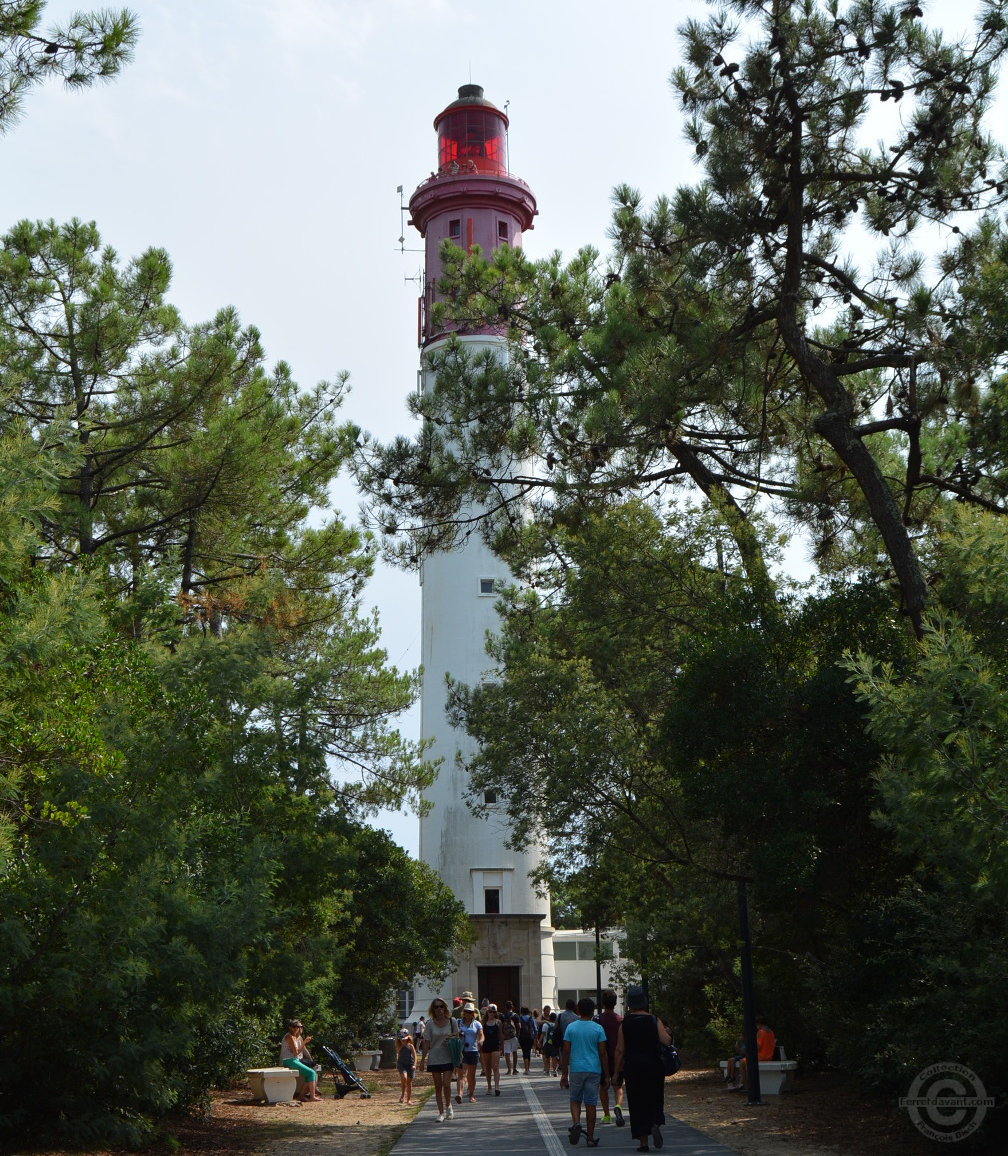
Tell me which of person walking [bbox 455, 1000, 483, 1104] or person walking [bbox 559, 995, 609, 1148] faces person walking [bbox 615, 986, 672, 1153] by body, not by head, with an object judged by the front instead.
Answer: person walking [bbox 455, 1000, 483, 1104]

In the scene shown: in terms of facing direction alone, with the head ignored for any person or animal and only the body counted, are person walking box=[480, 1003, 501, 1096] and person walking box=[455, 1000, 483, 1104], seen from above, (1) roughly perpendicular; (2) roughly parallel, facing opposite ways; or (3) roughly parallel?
roughly parallel

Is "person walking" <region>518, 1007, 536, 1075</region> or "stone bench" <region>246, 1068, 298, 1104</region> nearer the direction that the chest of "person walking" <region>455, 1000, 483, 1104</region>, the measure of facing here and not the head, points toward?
the stone bench

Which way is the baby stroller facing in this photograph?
to the viewer's right

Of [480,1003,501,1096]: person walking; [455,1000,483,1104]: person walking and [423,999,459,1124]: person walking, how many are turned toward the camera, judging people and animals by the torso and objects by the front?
3

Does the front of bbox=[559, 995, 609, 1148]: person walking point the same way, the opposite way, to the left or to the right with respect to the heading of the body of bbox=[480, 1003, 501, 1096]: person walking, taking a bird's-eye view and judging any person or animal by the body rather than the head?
the opposite way

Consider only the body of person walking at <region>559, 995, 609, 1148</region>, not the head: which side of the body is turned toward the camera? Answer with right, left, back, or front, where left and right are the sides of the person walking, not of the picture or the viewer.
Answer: back

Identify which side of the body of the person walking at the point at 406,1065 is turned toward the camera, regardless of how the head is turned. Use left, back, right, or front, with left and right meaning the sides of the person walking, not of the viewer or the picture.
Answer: front

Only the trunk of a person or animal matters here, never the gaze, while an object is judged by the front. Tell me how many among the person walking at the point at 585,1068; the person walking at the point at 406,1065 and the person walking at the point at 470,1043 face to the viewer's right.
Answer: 0

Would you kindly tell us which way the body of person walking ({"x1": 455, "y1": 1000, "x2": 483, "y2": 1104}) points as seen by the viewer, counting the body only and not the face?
toward the camera

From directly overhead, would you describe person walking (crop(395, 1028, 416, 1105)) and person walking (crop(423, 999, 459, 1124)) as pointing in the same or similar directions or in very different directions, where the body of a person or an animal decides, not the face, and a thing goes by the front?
same or similar directions

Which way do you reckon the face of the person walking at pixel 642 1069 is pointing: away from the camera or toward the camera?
away from the camera

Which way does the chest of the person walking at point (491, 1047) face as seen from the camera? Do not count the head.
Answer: toward the camera

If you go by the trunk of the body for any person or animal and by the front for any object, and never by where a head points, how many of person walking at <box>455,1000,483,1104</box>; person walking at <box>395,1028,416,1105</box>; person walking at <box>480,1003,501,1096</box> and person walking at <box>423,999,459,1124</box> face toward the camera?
4

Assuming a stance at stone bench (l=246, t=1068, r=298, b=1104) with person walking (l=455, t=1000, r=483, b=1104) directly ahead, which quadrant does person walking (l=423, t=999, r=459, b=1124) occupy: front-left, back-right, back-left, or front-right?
front-right

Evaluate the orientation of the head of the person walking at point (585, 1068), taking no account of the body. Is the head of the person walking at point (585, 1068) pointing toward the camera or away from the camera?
away from the camera
